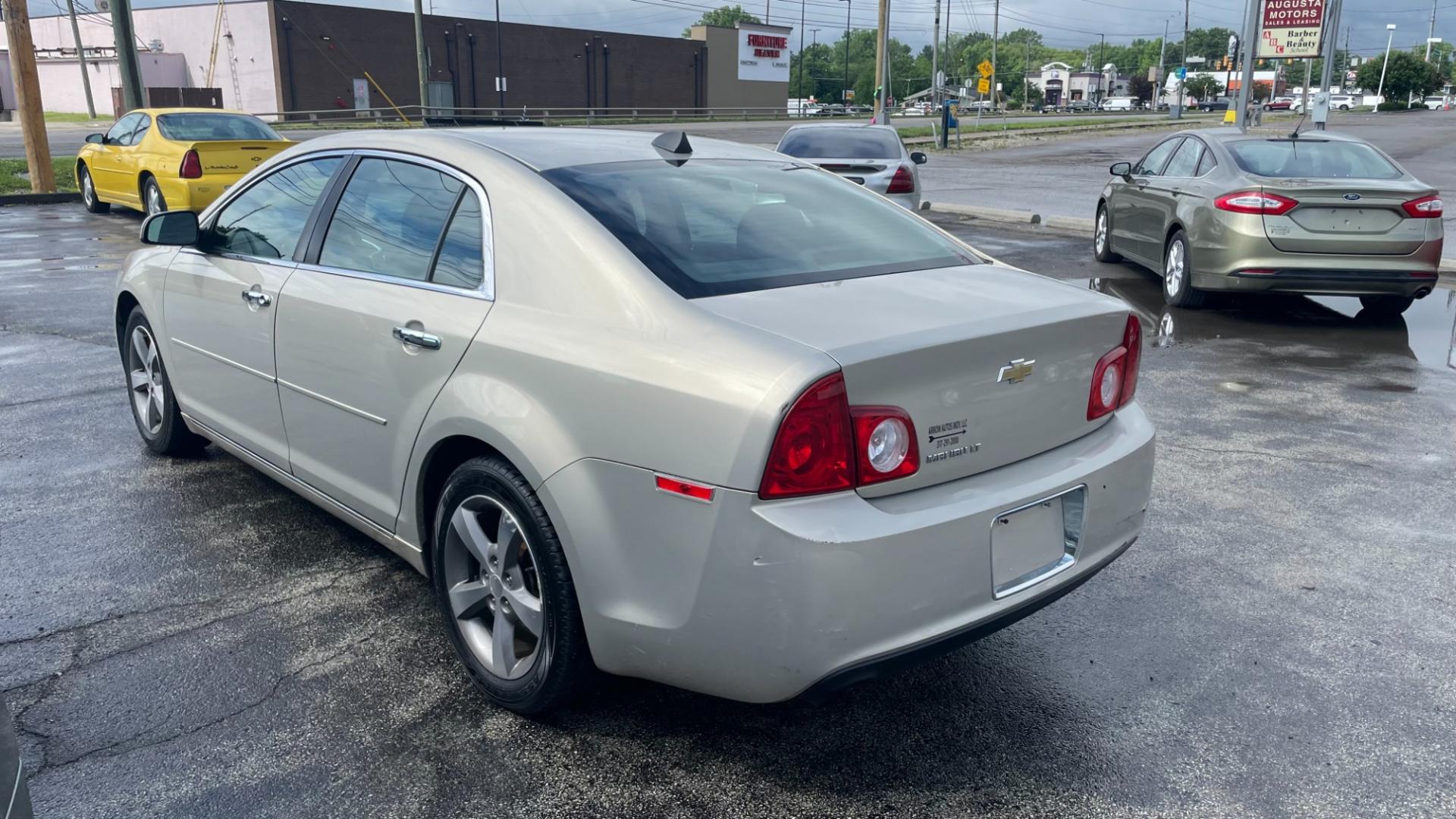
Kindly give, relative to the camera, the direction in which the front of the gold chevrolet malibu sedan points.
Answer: facing away from the viewer and to the left of the viewer

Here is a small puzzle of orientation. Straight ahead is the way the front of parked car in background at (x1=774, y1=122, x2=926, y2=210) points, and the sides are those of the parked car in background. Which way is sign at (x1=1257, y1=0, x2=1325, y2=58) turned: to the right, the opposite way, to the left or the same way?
the opposite way

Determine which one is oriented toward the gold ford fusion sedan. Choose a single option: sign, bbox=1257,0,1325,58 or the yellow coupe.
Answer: the sign

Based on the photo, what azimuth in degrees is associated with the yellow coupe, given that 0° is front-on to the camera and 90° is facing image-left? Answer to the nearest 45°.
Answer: approximately 135°

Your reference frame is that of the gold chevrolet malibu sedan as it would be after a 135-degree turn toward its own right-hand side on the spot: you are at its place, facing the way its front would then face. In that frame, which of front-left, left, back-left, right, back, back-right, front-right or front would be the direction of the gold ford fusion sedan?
front-left

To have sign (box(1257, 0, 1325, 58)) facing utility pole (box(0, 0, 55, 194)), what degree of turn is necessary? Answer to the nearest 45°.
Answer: approximately 45° to its right

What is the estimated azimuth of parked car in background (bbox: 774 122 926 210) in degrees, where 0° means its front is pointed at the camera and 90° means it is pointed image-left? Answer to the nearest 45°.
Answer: approximately 180°

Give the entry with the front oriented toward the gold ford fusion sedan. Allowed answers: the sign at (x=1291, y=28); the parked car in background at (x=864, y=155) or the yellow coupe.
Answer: the sign

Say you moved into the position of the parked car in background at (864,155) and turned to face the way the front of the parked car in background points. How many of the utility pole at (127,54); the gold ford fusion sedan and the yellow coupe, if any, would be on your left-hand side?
2

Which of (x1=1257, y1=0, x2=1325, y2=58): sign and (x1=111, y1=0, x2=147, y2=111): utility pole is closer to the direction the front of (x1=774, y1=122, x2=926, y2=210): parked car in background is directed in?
the sign

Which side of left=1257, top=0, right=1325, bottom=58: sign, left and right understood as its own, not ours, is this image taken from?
front

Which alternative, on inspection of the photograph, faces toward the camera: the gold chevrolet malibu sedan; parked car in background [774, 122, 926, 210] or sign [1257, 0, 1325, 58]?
the sign

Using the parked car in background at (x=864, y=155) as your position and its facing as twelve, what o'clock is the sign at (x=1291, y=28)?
The sign is roughly at 1 o'clock from the parked car in background.

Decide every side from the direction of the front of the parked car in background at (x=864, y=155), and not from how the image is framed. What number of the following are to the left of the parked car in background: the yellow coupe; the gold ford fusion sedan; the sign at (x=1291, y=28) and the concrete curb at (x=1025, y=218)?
1

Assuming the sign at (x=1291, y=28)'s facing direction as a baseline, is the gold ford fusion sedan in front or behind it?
in front

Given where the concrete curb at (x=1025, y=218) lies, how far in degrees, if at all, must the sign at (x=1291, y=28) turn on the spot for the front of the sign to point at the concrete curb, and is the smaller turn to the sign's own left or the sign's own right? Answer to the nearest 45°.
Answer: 0° — it already faces it
